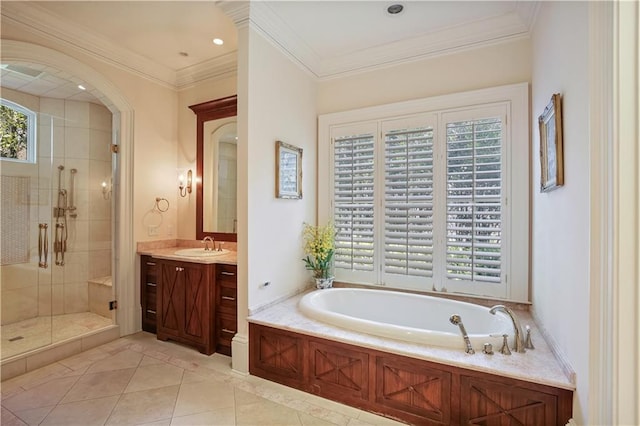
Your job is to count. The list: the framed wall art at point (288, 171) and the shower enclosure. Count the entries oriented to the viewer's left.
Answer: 0

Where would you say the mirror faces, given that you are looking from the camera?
facing the viewer and to the left of the viewer

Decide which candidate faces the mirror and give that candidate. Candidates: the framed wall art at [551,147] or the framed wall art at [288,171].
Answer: the framed wall art at [551,147]

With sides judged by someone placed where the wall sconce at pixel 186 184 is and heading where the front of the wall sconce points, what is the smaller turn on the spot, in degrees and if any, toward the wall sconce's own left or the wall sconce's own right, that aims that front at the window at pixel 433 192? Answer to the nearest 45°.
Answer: approximately 90° to the wall sconce's own left

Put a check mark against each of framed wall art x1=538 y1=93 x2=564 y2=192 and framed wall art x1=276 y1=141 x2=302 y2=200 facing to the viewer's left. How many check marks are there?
1

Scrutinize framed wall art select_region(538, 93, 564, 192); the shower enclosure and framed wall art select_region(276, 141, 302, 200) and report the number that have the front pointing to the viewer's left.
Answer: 1

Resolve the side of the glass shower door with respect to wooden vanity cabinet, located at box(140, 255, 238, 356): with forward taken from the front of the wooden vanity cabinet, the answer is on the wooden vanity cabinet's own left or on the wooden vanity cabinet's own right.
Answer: on the wooden vanity cabinet's own right

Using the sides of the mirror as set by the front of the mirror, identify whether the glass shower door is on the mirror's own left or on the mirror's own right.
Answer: on the mirror's own right

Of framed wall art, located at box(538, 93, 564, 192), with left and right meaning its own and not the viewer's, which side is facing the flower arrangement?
front

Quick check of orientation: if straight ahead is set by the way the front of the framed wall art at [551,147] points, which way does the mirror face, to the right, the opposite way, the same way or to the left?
to the left

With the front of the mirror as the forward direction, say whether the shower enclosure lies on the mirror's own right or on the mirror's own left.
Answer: on the mirror's own right
